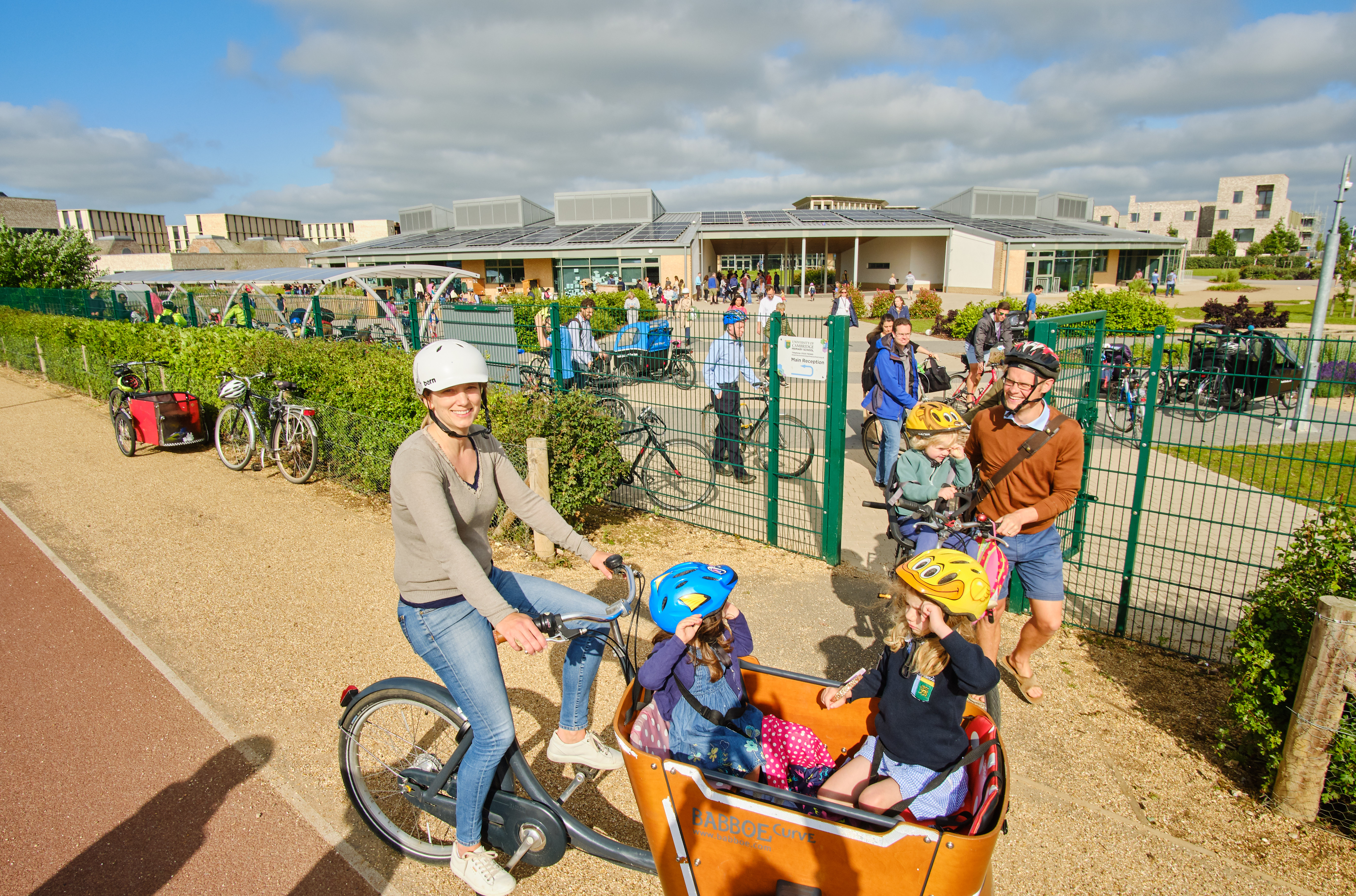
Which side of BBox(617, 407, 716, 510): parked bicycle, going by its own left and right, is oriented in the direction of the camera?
right

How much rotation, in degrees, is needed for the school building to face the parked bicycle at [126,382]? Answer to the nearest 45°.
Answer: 0° — it already faces it

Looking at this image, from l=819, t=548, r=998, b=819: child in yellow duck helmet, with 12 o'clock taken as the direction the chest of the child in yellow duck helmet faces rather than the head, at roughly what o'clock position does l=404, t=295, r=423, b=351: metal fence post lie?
The metal fence post is roughly at 3 o'clock from the child in yellow duck helmet.

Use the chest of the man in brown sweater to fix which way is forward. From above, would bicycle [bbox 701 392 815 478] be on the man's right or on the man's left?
on the man's right

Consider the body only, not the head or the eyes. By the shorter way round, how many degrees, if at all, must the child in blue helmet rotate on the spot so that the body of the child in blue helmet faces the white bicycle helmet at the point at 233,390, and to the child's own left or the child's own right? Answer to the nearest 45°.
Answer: approximately 180°

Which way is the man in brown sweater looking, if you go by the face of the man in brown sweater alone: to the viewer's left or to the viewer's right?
to the viewer's left

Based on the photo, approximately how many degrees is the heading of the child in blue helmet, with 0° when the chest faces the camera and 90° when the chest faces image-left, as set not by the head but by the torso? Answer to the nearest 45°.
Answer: approximately 315°

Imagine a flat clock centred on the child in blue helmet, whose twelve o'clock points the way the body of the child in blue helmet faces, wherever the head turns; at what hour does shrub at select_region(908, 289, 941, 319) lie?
The shrub is roughly at 8 o'clock from the child in blue helmet.
